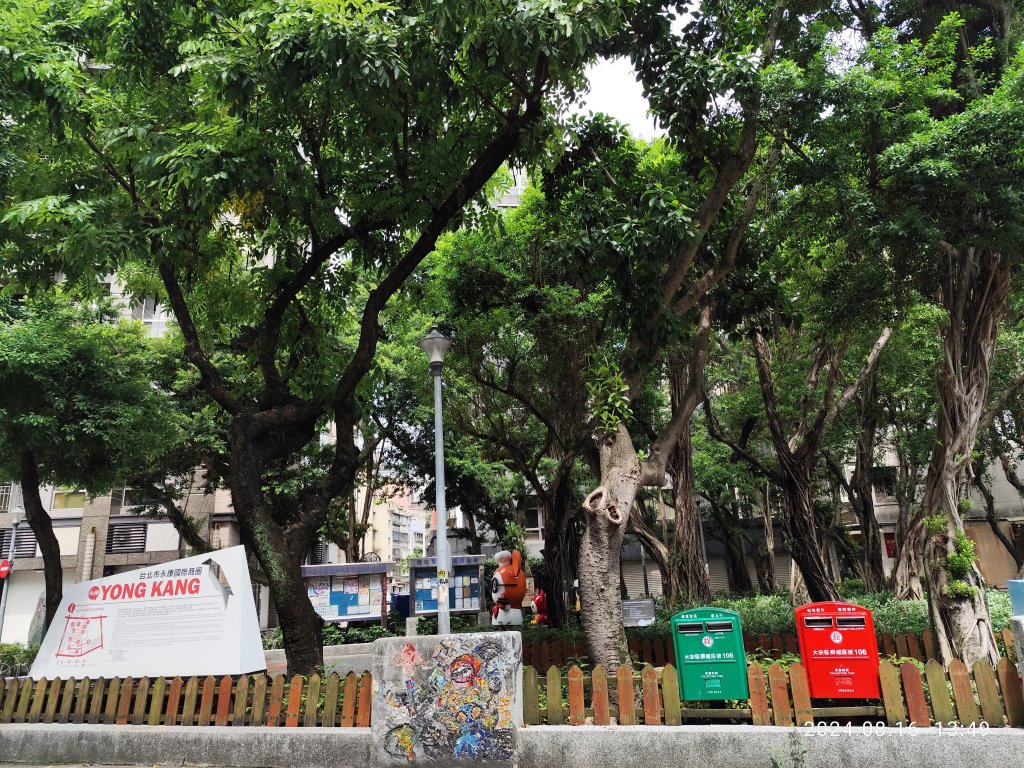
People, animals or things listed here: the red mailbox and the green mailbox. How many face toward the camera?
2

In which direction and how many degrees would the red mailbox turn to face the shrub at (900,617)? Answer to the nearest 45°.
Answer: approximately 180°

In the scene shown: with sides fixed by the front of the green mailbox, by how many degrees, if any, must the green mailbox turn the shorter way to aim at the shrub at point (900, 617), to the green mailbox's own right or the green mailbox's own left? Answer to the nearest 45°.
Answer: approximately 135° to the green mailbox's own left

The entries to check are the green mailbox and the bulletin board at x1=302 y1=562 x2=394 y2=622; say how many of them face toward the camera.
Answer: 2

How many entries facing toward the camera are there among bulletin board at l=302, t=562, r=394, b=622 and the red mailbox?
2

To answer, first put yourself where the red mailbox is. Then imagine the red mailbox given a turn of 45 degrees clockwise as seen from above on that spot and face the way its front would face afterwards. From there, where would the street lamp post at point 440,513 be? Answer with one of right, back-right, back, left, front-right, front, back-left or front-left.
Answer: front-right

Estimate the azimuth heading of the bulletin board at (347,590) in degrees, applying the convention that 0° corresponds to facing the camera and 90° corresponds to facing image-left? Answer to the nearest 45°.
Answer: approximately 0°
